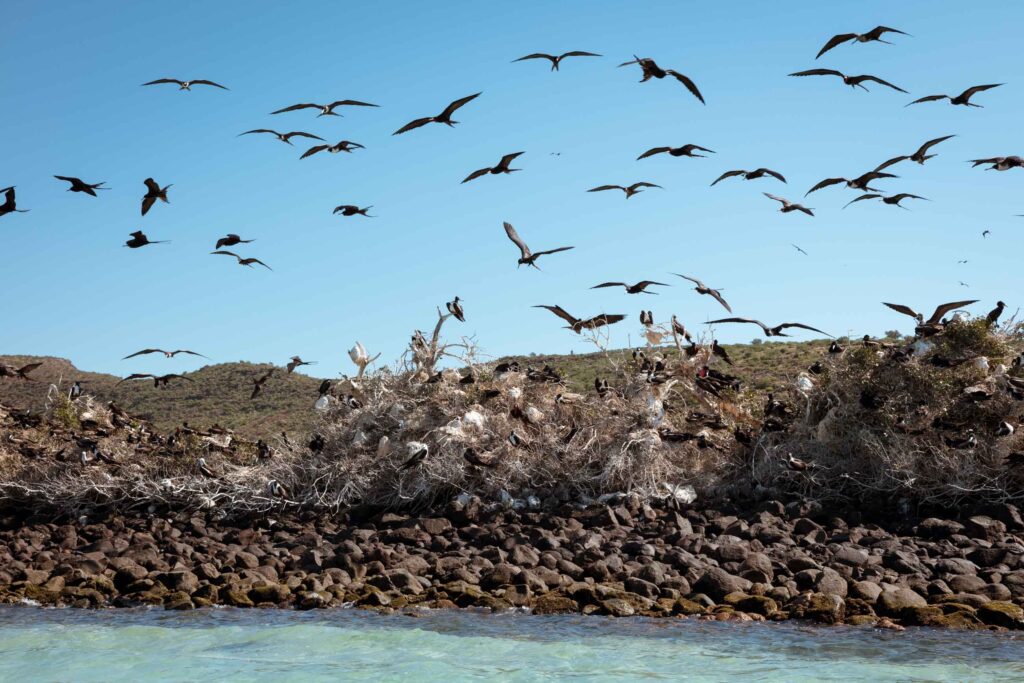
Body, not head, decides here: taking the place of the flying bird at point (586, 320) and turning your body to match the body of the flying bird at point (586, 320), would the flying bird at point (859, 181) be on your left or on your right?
on your left

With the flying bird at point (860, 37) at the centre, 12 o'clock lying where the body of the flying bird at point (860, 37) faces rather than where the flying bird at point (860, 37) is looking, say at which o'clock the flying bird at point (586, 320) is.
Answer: the flying bird at point (586, 320) is roughly at 3 o'clock from the flying bird at point (860, 37).
